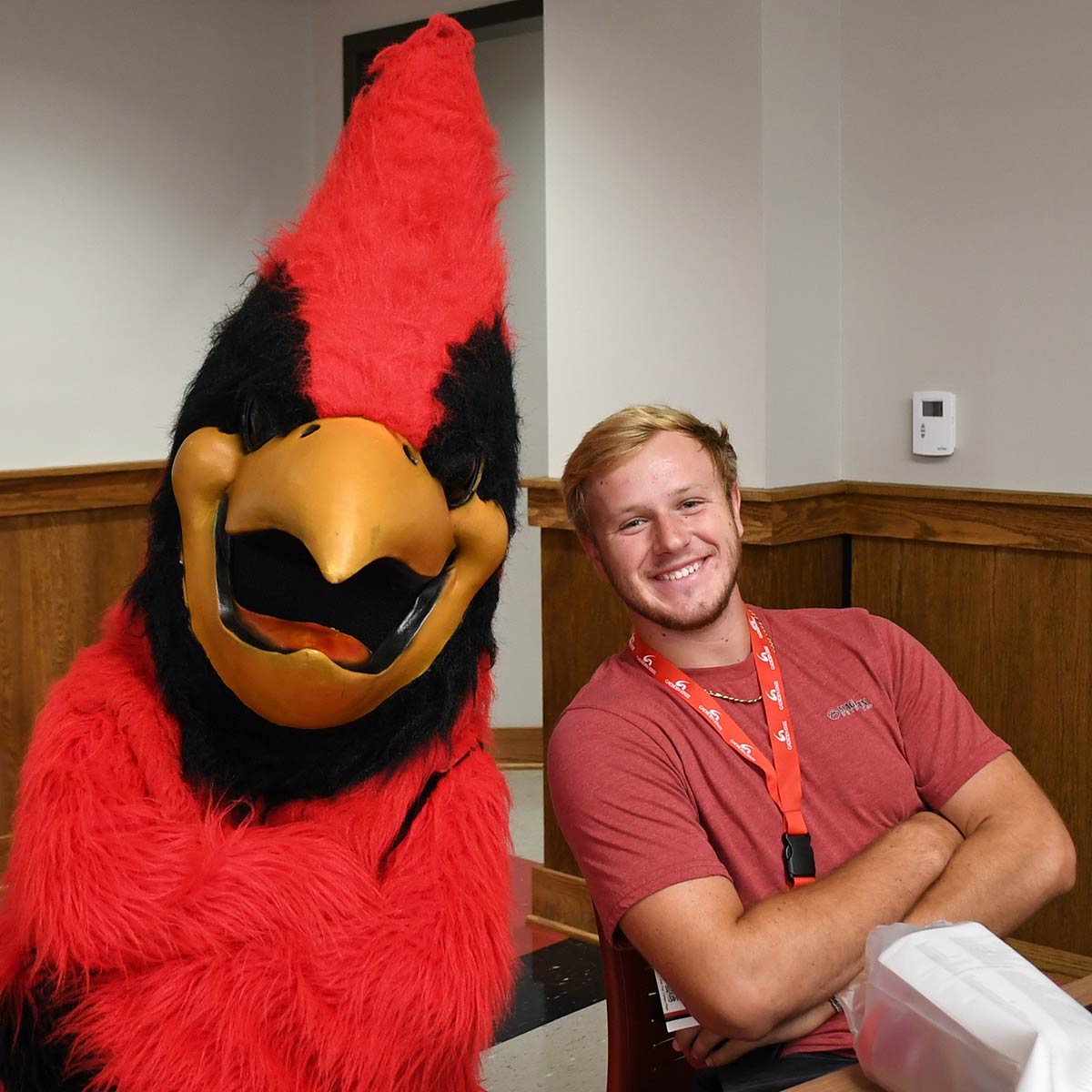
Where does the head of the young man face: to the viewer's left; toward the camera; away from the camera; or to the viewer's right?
toward the camera

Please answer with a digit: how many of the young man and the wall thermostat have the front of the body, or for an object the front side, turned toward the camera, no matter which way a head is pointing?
2

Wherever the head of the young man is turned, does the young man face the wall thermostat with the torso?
no

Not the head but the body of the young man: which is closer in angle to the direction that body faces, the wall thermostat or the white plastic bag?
the white plastic bag

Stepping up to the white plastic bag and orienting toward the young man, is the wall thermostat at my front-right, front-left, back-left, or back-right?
front-right

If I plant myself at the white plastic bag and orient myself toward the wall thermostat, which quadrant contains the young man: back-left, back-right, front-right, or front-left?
front-left

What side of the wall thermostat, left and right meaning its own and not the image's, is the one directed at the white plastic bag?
front

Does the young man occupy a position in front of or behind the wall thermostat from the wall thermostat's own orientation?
in front

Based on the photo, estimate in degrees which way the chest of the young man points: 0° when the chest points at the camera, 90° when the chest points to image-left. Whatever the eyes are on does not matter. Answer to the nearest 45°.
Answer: approximately 0°

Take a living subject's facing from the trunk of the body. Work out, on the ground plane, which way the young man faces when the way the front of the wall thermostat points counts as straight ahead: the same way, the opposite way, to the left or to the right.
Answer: the same way

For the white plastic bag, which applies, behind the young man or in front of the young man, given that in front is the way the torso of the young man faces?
in front

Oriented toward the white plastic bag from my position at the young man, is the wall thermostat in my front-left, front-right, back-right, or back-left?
back-left

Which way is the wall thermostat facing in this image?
toward the camera

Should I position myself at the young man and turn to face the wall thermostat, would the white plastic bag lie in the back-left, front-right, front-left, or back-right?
back-right
